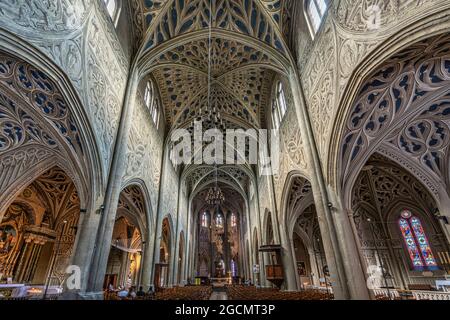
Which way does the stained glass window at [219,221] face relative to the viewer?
toward the camera

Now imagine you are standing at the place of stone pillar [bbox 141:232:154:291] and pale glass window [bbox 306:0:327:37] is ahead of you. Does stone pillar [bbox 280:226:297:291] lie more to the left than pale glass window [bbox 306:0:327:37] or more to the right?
left

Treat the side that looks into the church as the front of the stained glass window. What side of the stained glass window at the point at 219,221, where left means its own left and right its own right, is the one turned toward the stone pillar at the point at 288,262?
front

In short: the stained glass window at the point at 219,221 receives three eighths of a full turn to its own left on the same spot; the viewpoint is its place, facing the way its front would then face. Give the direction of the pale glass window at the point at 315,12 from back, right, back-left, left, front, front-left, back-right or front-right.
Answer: back-right

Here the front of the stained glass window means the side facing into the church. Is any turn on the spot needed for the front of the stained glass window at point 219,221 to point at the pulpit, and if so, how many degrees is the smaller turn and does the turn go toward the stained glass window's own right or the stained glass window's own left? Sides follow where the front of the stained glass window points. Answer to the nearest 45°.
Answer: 0° — it already faces it

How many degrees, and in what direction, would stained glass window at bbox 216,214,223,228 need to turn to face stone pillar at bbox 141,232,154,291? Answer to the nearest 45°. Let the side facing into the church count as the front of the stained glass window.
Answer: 0° — it already faces it
